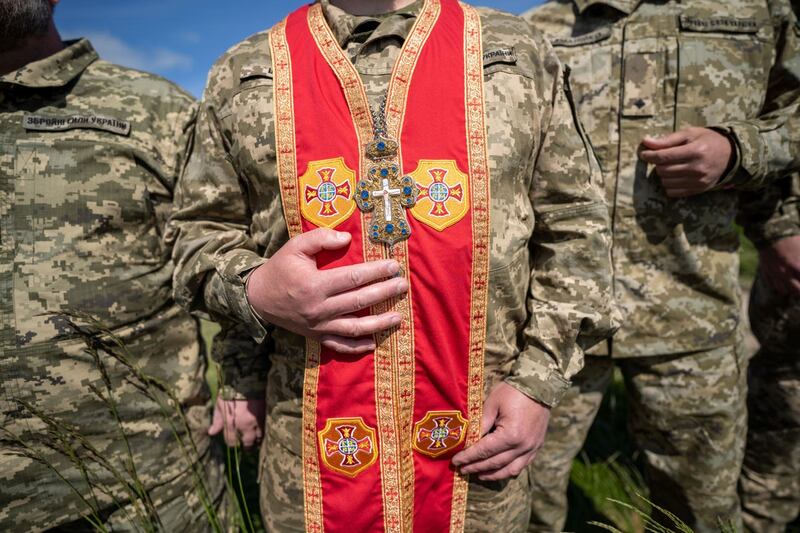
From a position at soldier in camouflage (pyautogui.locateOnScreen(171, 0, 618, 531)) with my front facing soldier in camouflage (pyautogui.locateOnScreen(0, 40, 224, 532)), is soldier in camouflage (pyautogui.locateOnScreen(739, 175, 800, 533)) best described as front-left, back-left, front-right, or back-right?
back-right

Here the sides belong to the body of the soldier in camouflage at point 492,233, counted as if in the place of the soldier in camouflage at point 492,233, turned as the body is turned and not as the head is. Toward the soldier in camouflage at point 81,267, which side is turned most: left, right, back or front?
right

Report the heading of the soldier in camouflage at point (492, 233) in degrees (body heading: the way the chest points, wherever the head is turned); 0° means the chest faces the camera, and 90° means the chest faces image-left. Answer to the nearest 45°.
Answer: approximately 0°

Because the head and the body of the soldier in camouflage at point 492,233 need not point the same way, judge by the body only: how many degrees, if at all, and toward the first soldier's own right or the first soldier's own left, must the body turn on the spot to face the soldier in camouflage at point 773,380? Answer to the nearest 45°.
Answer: approximately 135° to the first soldier's own left

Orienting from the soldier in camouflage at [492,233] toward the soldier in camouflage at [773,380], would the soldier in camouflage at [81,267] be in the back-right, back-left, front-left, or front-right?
back-left
